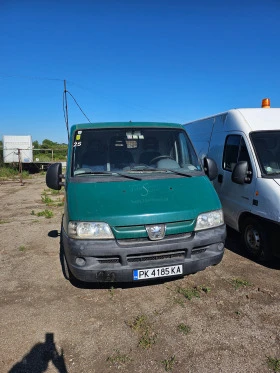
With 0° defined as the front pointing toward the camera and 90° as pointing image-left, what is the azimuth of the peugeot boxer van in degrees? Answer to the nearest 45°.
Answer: approximately 0°

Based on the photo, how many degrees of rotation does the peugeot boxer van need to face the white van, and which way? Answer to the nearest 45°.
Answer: approximately 135° to its left

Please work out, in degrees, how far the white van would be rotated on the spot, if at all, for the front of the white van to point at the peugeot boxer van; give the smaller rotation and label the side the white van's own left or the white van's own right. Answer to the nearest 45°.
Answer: approximately 90° to the white van's own right

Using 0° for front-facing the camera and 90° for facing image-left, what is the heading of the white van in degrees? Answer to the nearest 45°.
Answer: approximately 315°
